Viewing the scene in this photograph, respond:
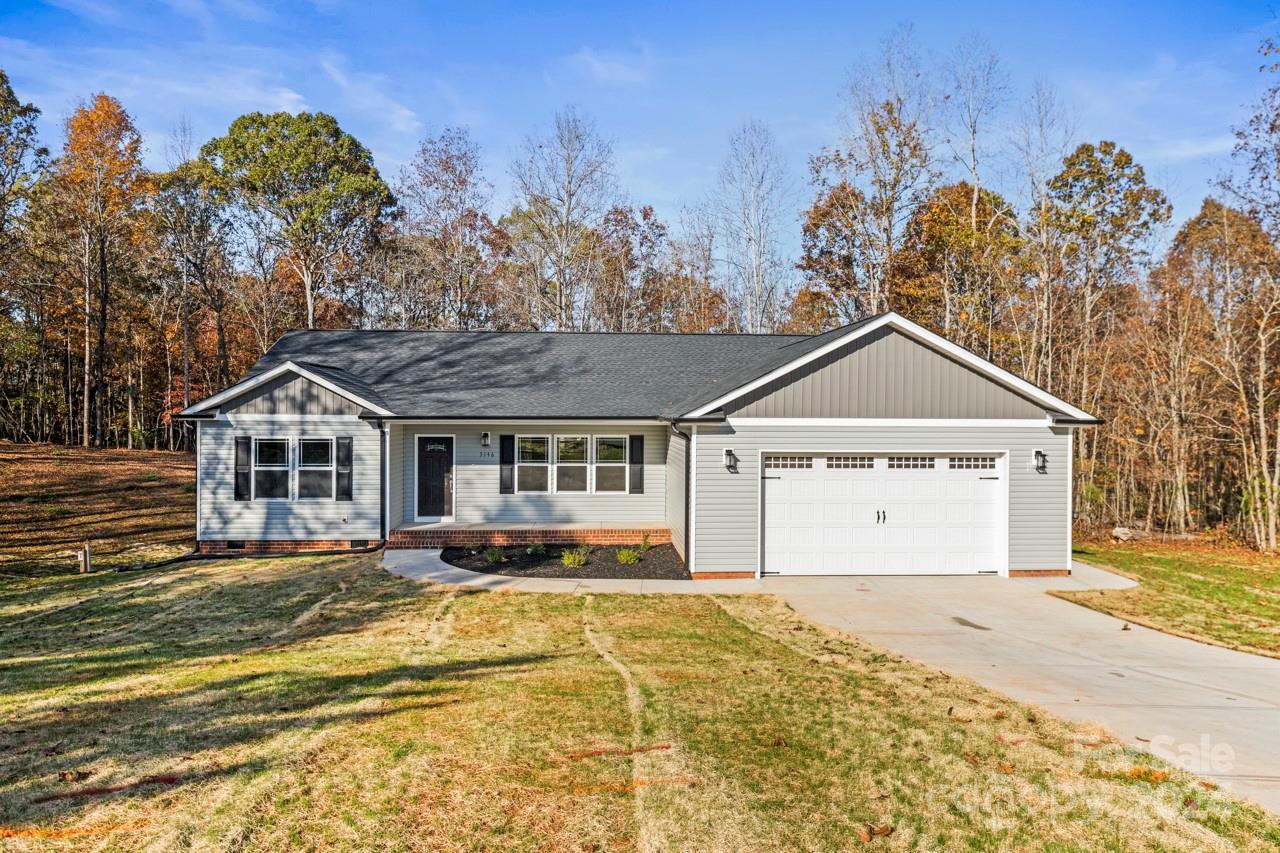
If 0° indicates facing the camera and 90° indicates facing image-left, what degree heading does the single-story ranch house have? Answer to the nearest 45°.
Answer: approximately 0°

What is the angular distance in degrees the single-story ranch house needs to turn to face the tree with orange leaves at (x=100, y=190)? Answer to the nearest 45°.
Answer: approximately 135° to its right
